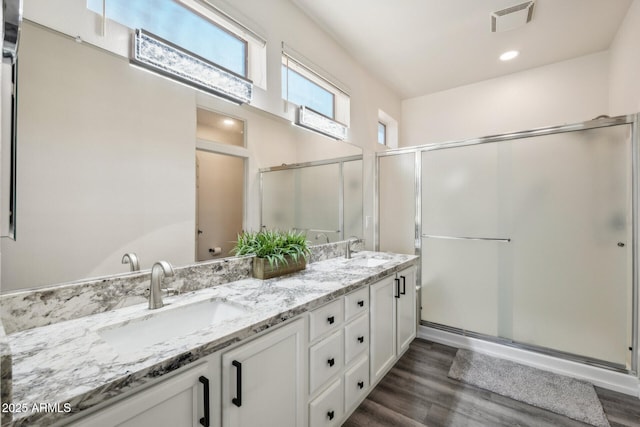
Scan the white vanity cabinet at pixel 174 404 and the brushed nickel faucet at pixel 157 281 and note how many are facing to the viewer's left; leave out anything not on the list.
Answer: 0

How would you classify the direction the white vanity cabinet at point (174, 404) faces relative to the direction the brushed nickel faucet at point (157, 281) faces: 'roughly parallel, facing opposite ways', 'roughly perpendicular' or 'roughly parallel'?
roughly parallel

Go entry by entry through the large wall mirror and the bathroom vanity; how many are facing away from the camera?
0

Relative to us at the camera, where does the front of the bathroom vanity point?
facing the viewer and to the right of the viewer

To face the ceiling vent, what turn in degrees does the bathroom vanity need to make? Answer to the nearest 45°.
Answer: approximately 45° to its left

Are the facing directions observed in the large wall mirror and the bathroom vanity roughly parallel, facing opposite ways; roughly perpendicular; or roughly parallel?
roughly parallel

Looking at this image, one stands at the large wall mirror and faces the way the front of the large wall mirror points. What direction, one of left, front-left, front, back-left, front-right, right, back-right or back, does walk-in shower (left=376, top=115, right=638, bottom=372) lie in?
front-left

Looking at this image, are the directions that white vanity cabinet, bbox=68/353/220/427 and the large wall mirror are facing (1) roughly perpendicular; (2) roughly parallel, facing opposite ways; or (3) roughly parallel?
roughly parallel
